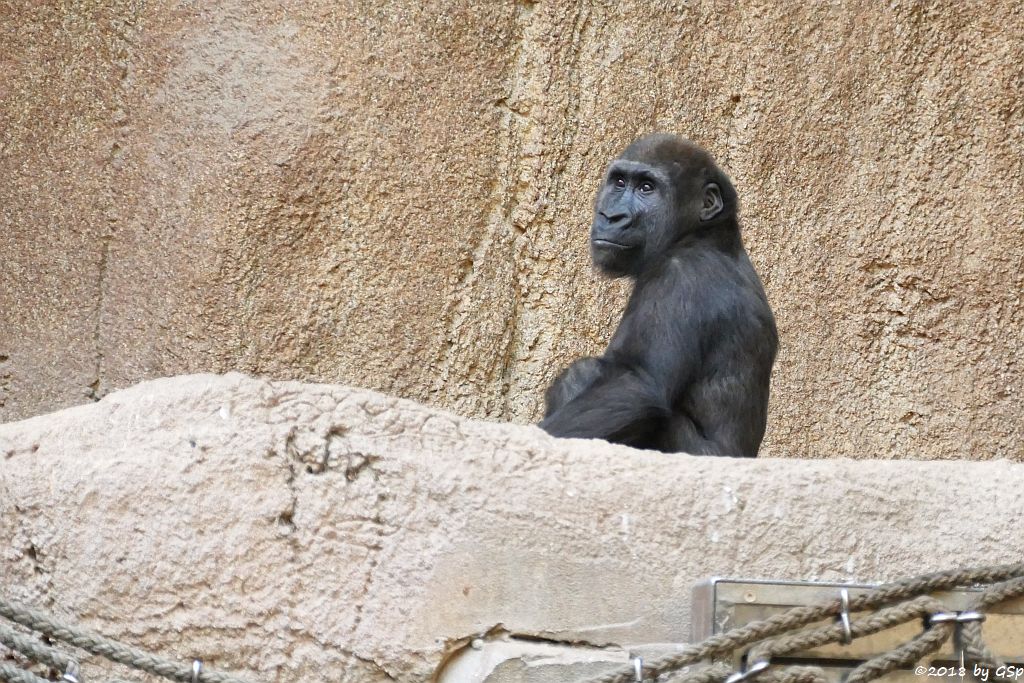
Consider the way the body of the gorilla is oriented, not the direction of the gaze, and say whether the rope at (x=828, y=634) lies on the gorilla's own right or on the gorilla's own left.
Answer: on the gorilla's own left

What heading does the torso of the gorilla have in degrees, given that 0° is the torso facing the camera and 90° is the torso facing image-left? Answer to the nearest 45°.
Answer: approximately 90°

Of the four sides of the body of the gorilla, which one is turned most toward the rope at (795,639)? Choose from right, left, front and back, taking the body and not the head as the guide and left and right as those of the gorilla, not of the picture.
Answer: left

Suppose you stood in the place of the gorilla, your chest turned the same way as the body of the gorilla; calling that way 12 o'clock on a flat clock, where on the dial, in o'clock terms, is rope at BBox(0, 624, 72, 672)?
The rope is roughly at 10 o'clock from the gorilla.

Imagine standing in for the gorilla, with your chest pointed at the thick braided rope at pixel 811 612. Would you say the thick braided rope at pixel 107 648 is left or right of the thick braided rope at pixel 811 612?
right
